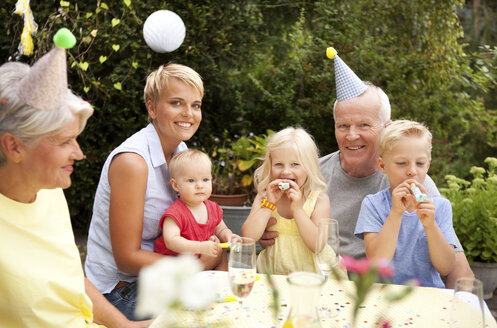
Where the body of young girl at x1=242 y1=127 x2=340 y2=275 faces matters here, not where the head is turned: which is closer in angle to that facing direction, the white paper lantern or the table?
the table

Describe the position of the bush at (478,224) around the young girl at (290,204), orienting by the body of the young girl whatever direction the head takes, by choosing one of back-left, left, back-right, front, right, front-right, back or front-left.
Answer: back-left

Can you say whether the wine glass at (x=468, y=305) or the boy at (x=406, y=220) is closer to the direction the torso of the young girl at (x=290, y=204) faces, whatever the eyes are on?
the wine glass

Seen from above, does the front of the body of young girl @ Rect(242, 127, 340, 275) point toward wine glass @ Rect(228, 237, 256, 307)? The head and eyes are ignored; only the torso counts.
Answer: yes

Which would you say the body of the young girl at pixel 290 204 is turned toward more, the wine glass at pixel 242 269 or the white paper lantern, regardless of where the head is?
the wine glass

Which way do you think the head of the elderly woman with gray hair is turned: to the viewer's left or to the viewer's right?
to the viewer's right

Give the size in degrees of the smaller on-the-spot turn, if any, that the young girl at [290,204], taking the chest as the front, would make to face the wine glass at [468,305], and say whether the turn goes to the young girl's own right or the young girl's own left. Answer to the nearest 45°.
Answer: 0° — they already face it

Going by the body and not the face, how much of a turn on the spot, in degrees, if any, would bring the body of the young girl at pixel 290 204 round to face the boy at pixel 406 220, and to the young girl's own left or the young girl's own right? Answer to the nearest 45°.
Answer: approximately 45° to the young girl's own left

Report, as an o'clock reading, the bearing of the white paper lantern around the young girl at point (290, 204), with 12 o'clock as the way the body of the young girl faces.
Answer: The white paper lantern is roughly at 5 o'clock from the young girl.

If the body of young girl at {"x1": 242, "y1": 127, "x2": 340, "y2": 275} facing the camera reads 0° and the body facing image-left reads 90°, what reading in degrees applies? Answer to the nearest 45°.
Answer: approximately 0°

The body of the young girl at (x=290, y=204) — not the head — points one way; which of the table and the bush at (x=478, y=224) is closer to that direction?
the table
